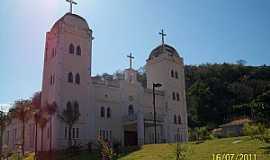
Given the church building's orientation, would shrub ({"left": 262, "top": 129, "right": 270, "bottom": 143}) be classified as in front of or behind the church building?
in front

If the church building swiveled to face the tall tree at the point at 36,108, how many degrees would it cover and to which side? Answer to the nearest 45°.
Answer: approximately 135° to its right

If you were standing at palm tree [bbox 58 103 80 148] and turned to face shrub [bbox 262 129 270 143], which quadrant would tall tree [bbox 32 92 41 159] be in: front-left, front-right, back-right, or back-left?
back-right

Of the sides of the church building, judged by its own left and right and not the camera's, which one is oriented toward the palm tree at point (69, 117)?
right

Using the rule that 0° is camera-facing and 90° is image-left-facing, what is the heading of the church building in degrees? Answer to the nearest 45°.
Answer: approximately 315°

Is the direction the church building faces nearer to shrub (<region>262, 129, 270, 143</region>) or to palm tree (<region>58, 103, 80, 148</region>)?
the shrub
